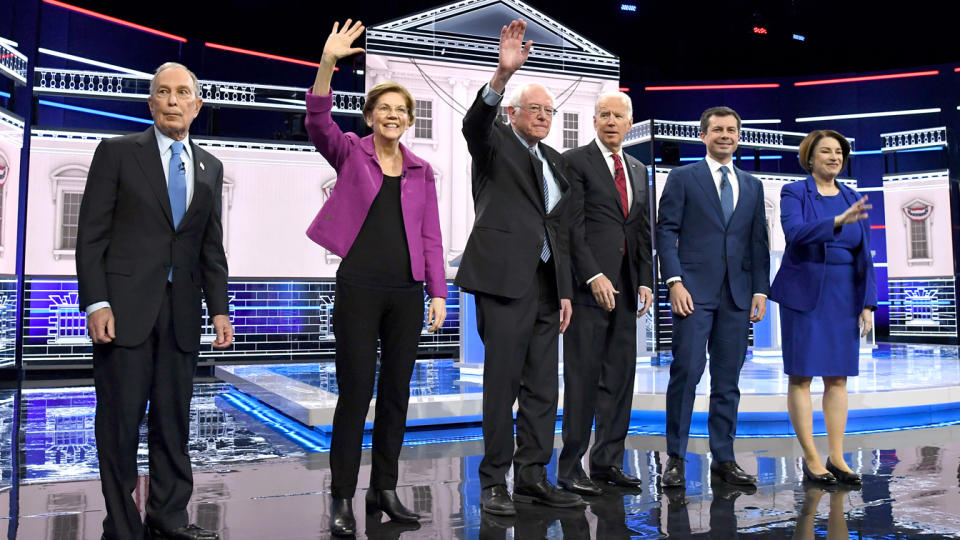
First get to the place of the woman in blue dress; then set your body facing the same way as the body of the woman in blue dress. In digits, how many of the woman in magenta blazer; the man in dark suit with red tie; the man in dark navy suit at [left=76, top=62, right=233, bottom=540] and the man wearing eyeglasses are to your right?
4

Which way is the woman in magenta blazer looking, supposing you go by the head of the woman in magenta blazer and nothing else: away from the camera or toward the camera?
toward the camera

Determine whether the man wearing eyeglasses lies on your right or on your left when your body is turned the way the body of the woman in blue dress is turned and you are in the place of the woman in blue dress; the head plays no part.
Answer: on your right

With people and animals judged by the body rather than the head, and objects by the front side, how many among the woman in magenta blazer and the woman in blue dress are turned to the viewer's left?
0

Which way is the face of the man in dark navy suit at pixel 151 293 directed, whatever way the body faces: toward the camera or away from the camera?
toward the camera

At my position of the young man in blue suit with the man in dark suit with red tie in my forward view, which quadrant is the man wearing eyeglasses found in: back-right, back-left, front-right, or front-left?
front-left

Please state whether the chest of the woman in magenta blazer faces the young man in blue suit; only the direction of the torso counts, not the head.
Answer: no

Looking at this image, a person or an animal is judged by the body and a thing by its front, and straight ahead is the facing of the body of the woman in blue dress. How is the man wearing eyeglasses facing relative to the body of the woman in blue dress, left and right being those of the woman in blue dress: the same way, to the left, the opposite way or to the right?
the same way

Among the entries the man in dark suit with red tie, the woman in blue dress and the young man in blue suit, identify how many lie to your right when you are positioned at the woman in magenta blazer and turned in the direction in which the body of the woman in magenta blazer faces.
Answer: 0

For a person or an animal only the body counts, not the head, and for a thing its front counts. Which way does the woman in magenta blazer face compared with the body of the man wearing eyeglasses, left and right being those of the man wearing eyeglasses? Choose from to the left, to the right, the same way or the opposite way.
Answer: the same way

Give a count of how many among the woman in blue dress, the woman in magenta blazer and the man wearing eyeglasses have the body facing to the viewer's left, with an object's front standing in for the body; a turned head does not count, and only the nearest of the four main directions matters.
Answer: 0

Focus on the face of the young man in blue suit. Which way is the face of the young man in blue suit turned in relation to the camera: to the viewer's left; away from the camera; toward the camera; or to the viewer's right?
toward the camera

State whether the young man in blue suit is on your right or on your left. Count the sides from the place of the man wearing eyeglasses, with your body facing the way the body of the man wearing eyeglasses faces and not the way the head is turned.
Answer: on your left

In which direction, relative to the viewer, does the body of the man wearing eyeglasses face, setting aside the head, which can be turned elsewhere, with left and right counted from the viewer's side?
facing the viewer and to the right of the viewer

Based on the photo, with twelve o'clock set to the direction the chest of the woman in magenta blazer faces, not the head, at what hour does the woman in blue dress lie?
The woman in blue dress is roughly at 10 o'clock from the woman in magenta blazer.

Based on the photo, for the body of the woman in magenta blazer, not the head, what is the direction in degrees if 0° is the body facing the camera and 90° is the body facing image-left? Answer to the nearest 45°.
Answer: approximately 315°

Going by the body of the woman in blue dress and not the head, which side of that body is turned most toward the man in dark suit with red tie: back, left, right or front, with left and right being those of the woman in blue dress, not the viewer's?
right
